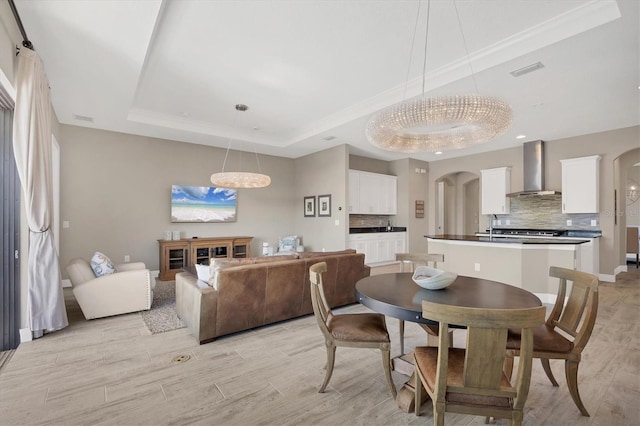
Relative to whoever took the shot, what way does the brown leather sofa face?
facing away from the viewer and to the left of the viewer

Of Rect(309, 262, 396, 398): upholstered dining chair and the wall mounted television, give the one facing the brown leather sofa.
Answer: the wall mounted television

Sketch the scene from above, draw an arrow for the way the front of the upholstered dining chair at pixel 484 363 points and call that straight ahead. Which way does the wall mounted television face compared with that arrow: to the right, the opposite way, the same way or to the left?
the opposite way

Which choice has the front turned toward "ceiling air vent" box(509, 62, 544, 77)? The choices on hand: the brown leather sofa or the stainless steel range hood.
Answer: the stainless steel range hood

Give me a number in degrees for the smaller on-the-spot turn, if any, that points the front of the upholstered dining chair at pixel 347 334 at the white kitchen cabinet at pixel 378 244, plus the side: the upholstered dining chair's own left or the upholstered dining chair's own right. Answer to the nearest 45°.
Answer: approximately 90° to the upholstered dining chair's own left

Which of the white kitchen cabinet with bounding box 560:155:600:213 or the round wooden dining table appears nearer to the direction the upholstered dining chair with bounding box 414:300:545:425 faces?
the round wooden dining table

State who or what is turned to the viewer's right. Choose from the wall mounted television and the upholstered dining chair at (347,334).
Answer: the upholstered dining chair

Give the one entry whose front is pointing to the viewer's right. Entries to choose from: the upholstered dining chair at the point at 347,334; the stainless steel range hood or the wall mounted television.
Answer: the upholstered dining chair

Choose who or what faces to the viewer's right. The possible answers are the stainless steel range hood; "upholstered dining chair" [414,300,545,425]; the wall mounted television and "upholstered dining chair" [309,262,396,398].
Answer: "upholstered dining chair" [309,262,396,398]

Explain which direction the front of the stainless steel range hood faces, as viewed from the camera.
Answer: facing the viewer

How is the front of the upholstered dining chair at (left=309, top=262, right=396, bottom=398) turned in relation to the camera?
facing to the right of the viewer

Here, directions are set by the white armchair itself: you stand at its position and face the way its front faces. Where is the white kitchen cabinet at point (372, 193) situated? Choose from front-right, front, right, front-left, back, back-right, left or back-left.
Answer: front

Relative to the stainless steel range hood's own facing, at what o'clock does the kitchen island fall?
The kitchen island is roughly at 12 o'clock from the stainless steel range hood.

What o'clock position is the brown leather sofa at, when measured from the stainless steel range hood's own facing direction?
The brown leather sofa is roughly at 1 o'clock from the stainless steel range hood.

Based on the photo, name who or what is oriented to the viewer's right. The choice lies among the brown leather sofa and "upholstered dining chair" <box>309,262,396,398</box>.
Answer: the upholstered dining chair

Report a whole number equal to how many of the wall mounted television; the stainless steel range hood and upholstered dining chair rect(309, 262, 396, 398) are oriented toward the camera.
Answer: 2

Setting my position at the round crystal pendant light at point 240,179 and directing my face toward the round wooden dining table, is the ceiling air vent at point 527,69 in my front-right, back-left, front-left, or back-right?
front-left
